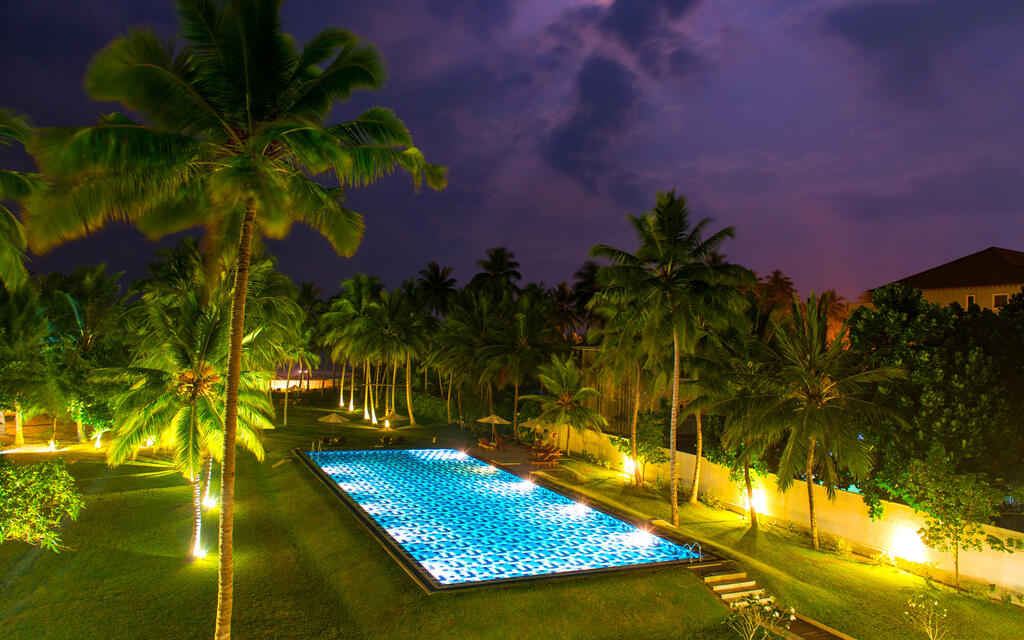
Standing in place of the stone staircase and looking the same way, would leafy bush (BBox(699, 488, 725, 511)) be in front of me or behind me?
behind

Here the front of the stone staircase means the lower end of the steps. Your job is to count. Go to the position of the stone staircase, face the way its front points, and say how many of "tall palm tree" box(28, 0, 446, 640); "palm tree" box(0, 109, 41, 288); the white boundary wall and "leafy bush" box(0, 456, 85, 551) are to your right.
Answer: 3

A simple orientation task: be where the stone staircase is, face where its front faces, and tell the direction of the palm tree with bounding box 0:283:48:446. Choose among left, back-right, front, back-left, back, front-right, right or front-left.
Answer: back-right

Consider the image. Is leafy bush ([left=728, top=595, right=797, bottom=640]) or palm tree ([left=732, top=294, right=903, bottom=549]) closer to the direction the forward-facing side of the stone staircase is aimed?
the leafy bush

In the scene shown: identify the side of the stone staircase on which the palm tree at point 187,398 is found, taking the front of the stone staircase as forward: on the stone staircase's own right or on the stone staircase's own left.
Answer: on the stone staircase's own right

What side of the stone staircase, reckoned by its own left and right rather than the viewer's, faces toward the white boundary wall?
left

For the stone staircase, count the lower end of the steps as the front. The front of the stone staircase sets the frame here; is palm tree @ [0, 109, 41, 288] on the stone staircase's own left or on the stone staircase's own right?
on the stone staircase's own right

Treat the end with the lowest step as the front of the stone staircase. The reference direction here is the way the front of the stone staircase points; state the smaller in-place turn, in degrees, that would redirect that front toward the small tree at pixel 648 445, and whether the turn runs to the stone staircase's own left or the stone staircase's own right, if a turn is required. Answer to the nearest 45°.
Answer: approximately 135° to the stone staircase's own left

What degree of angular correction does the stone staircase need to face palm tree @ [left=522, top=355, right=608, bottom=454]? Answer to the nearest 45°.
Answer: approximately 180°

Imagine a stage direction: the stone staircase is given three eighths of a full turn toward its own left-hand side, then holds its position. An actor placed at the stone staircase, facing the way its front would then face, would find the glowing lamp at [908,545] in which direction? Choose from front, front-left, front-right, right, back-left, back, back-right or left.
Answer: front-right

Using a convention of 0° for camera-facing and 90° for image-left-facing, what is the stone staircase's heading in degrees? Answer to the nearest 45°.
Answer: approximately 315°

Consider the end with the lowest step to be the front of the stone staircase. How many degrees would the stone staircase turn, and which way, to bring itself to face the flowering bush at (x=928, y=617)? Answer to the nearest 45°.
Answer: approximately 45° to its left
